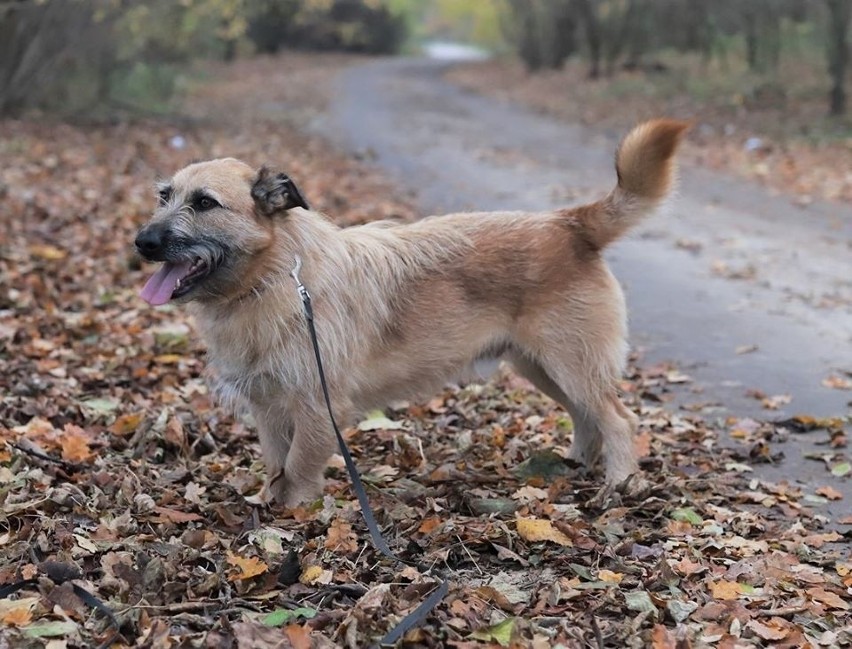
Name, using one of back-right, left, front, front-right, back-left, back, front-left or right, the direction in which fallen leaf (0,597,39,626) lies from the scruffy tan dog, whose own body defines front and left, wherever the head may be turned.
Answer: front-left

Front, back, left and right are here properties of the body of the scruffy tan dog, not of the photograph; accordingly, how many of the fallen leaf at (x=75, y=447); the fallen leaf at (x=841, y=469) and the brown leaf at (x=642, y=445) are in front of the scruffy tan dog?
1

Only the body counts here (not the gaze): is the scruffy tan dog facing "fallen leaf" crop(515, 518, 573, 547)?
no

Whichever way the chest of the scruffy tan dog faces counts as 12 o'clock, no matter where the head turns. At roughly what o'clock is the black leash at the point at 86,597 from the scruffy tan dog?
The black leash is roughly at 10 o'clock from the scruffy tan dog.

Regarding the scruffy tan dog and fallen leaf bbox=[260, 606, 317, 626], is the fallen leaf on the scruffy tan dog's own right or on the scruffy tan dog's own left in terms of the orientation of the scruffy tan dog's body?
on the scruffy tan dog's own left

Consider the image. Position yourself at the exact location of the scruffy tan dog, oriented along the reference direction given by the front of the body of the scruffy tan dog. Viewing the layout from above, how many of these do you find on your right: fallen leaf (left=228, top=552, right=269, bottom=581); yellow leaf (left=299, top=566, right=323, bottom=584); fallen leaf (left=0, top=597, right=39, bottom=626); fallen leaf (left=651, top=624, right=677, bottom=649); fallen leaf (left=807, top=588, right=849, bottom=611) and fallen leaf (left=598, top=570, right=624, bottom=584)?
0

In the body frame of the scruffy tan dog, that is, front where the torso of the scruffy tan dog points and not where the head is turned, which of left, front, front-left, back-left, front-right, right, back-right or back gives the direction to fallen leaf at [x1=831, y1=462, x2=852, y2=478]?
back

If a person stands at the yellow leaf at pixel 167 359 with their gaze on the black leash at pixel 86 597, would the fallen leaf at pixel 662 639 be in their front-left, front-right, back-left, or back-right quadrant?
front-left

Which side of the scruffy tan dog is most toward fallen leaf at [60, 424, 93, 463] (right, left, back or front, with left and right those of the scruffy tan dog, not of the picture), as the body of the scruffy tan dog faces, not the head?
front

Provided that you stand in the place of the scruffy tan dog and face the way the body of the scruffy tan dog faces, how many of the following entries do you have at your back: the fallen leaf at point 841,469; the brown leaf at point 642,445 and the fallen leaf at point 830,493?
3

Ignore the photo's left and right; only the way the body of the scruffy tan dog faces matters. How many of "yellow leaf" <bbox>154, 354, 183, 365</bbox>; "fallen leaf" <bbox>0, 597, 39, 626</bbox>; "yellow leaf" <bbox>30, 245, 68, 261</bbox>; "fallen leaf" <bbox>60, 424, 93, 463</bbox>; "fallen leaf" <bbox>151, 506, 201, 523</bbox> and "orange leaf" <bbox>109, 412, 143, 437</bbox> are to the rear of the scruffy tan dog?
0

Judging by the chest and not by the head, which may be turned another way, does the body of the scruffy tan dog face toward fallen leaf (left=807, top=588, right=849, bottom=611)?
no

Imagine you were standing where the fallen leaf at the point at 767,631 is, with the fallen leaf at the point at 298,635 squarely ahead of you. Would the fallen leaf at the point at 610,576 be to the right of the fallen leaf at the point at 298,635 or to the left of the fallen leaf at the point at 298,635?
right

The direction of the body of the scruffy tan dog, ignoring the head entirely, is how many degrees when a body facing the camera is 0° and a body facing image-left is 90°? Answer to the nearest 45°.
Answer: approximately 90°

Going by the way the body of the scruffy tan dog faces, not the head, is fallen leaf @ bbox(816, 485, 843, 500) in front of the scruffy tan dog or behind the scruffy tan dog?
behind

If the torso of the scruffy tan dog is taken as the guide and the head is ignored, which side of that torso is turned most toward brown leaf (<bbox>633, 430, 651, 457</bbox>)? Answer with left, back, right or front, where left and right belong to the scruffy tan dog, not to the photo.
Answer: back

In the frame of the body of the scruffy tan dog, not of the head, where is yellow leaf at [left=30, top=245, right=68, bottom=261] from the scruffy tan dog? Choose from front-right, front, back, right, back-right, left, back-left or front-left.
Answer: front-right

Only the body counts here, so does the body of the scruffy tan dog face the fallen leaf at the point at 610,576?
no

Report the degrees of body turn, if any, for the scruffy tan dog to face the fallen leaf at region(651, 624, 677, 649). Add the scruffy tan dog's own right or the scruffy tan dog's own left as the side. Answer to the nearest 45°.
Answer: approximately 135° to the scruffy tan dog's own left
